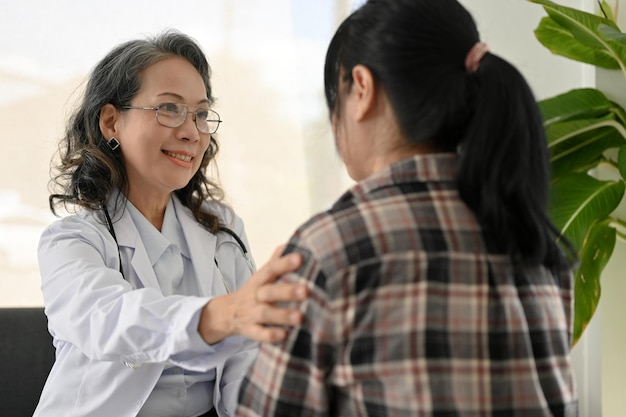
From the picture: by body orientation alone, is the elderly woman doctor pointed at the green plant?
no

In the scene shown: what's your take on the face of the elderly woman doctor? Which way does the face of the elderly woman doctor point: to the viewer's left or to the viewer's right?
to the viewer's right

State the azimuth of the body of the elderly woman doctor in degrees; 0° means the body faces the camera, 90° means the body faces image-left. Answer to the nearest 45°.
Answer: approximately 315°
